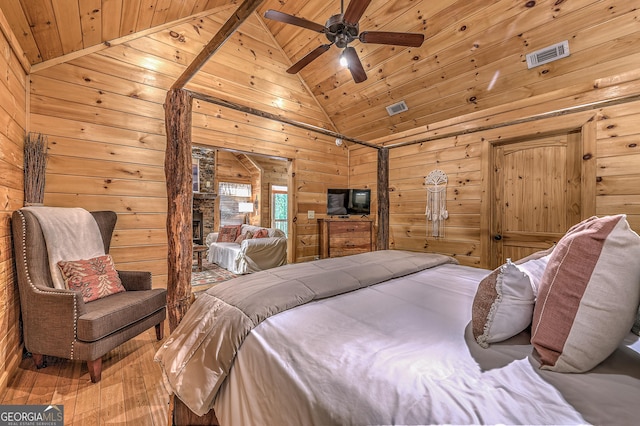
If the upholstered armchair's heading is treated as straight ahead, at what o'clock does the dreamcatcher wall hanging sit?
The dreamcatcher wall hanging is roughly at 11 o'clock from the upholstered armchair.

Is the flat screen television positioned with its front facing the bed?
yes

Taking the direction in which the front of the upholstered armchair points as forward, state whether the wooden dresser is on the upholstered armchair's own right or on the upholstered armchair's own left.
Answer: on the upholstered armchair's own left

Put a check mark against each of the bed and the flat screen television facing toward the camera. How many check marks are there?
1

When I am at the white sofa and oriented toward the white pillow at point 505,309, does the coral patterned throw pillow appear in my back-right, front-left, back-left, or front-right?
front-right

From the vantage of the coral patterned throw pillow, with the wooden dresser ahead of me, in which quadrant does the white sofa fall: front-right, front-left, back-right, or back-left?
front-left

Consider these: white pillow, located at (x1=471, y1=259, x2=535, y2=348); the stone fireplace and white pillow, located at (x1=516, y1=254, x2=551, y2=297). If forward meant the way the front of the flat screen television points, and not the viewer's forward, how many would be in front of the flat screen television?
2

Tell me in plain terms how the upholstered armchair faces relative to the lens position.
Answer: facing the viewer and to the right of the viewer

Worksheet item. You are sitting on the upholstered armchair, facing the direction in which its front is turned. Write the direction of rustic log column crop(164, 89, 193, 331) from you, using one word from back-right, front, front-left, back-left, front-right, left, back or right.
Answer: front

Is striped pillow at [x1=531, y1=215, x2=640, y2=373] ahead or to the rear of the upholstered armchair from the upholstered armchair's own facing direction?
ahead

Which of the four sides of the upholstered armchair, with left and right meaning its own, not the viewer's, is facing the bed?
front

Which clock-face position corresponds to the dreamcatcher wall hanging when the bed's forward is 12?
The dreamcatcher wall hanging is roughly at 2 o'clock from the bed.

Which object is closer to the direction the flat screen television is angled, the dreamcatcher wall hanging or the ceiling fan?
the ceiling fan

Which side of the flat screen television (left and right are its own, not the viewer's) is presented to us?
front

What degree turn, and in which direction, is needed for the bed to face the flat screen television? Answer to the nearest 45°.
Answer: approximately 45° to its right

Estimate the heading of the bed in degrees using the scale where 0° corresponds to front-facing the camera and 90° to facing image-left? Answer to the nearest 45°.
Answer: approximately 135°
